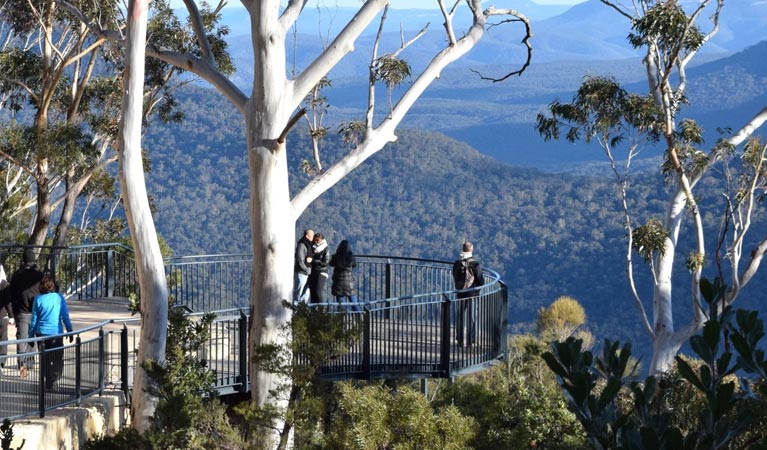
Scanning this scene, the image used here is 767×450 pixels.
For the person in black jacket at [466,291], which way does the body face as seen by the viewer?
away from the camera

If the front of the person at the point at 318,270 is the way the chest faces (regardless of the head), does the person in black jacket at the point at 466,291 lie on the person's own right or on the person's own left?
on the person's own left

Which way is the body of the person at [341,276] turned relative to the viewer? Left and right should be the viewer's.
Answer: facing away from the viewer

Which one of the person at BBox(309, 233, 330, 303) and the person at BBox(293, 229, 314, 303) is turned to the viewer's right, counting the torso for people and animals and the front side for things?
the person at BBox(293, 229, 314, 303)

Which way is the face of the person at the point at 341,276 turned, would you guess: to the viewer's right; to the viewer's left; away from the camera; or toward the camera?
away from the camera

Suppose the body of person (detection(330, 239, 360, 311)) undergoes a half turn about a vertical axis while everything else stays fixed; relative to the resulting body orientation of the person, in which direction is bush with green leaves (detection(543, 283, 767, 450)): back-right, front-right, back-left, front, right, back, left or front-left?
front

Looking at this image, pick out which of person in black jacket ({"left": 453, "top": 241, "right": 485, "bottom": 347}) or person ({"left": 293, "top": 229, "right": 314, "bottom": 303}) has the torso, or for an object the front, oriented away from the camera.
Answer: the person in black jacket

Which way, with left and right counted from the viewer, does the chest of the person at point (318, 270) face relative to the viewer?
facing the viewer and to the left of the viewer

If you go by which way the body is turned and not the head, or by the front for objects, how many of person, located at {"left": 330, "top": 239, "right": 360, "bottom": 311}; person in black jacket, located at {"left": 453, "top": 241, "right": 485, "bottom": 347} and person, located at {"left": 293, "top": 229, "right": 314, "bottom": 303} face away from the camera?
2

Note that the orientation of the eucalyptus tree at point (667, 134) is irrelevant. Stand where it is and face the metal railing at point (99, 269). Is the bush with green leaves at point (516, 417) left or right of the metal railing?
left

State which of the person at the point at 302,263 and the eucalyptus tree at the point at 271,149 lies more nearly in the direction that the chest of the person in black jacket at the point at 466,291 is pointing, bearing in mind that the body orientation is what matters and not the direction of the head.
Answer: the person

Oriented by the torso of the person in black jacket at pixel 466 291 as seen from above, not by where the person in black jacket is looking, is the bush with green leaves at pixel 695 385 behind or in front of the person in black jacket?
behind

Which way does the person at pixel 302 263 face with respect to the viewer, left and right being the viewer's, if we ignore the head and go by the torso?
facing to the right of the viewer
